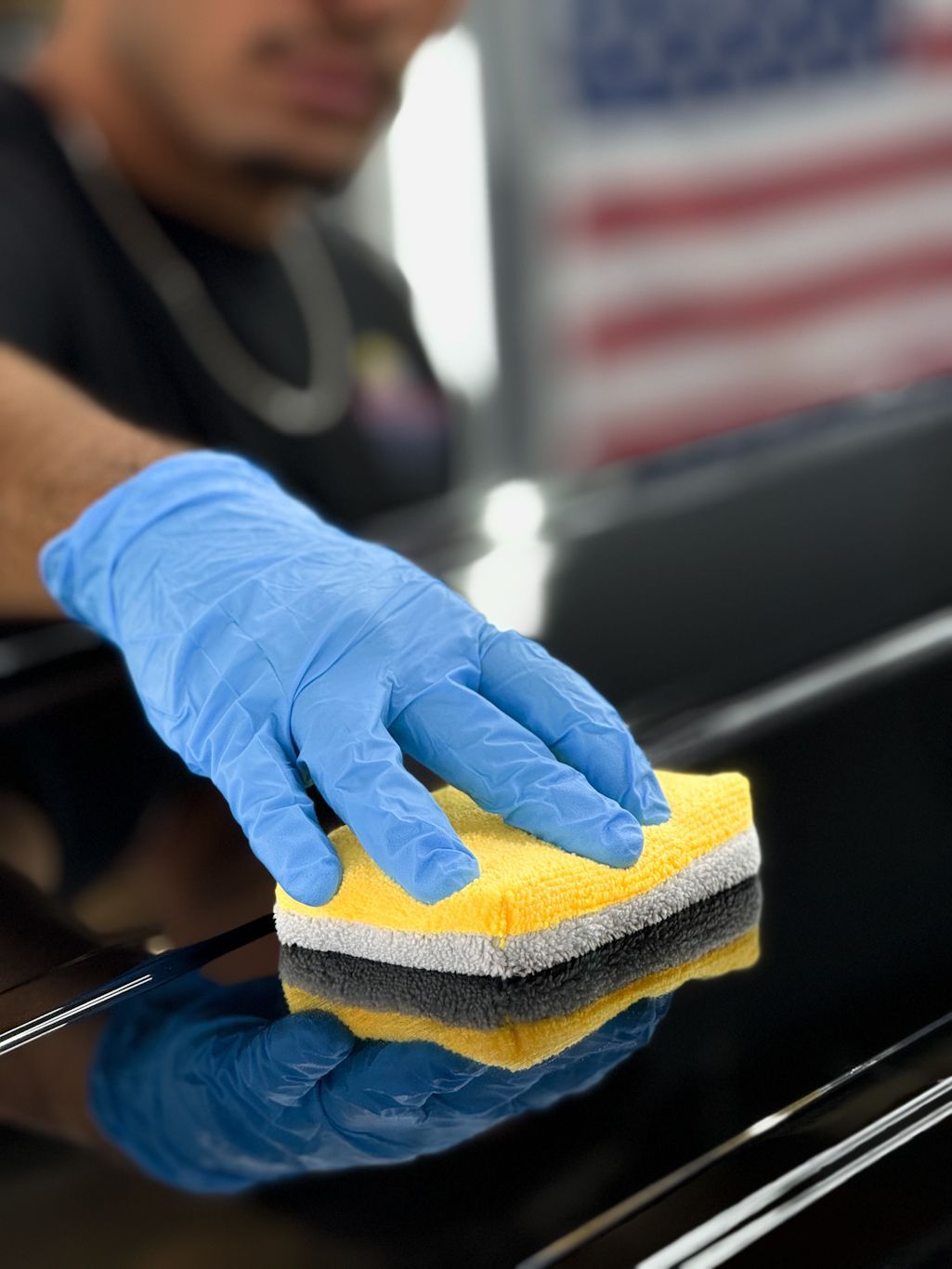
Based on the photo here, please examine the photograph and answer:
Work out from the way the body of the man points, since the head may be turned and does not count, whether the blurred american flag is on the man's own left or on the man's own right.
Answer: on the man's own left

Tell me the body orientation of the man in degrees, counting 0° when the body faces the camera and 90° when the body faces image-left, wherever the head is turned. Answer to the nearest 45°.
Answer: approximately 315°
